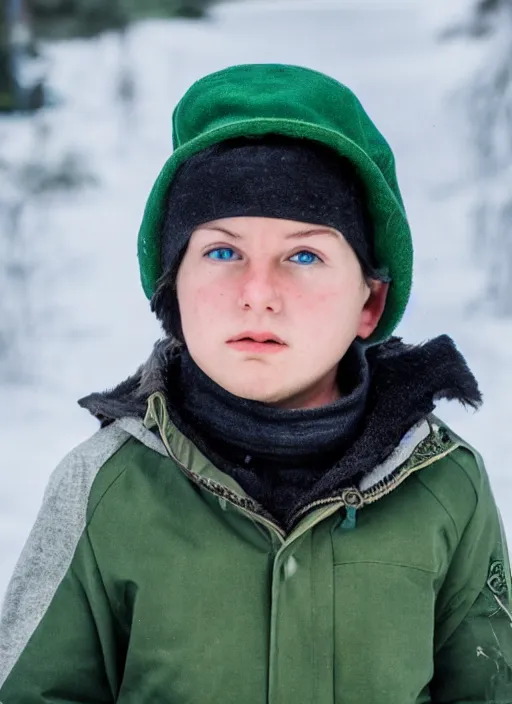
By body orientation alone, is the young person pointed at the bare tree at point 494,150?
no

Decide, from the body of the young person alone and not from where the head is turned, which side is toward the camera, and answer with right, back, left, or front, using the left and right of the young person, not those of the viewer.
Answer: front

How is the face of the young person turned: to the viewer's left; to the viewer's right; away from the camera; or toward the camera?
toward the camera
